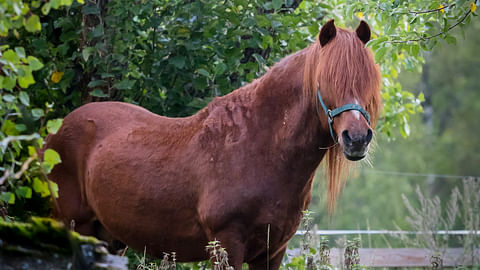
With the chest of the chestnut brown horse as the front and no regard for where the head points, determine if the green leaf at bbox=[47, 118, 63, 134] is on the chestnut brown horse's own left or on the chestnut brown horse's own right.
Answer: on the chestnut brown horse's own right

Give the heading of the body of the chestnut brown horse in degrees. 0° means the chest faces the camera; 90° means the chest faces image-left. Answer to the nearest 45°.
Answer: approximately 315°

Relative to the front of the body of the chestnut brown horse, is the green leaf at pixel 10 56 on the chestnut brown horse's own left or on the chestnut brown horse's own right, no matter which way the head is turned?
on the chestnut brown horse's own right

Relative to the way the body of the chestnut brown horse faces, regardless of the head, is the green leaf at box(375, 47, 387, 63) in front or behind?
in front
